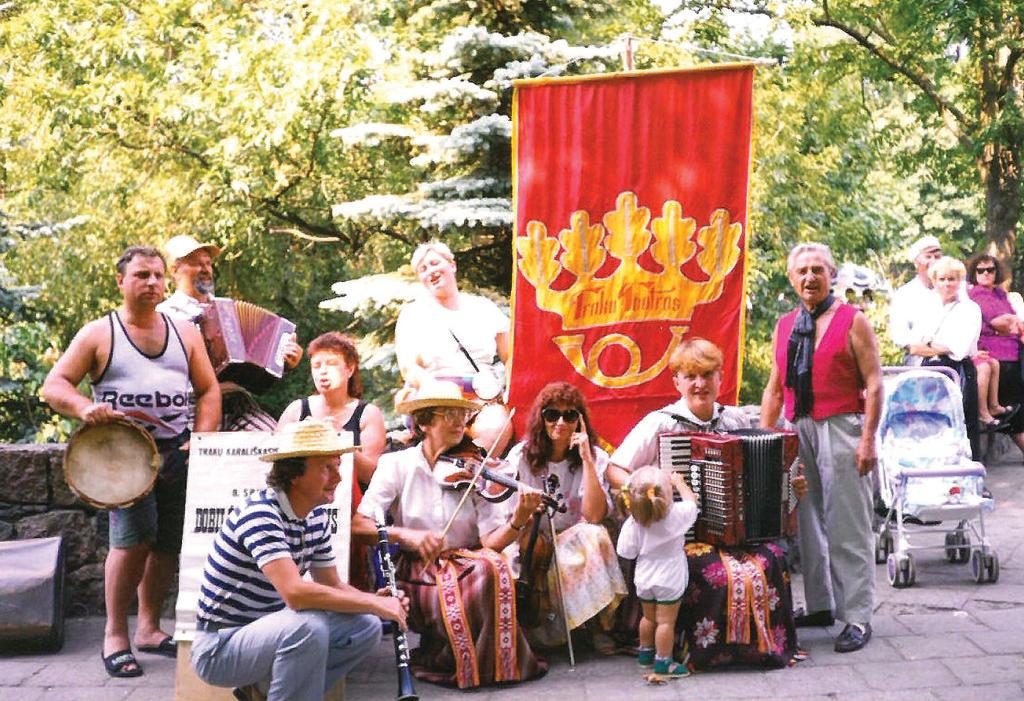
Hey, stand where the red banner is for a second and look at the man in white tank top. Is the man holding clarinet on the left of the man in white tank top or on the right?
left

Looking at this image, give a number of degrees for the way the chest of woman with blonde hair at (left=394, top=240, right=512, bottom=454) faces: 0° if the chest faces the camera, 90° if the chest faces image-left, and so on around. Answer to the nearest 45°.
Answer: approximately 0°

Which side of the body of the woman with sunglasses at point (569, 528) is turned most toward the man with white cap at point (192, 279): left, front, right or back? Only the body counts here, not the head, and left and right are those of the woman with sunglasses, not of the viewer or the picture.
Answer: right

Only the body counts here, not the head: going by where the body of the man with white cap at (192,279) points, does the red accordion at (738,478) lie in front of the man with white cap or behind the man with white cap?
in front

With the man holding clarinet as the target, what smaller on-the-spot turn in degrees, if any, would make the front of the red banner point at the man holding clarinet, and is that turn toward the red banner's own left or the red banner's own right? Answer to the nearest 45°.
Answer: approximately 45° to the red banner's own right

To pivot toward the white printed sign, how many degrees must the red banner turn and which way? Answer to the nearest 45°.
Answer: approximately 45° to its right

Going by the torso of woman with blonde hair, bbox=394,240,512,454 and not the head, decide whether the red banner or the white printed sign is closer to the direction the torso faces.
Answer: the white printed sign
